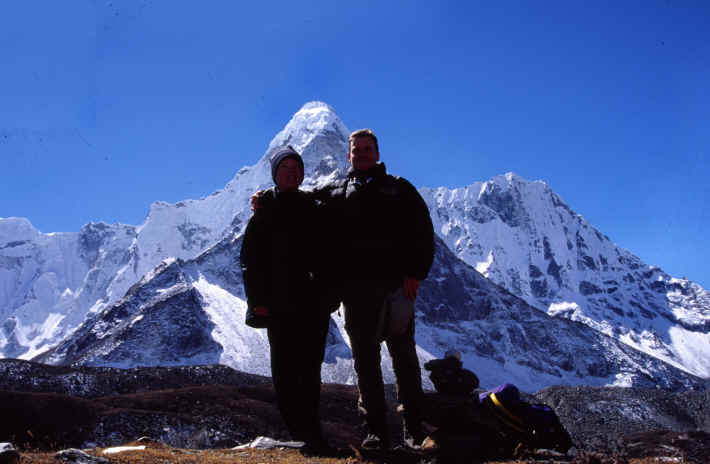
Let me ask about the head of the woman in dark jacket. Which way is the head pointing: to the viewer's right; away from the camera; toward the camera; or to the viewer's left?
toward the camera

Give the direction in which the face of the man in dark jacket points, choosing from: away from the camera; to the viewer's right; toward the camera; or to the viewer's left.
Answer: toward the camera

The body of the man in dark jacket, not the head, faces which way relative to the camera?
toward the camera

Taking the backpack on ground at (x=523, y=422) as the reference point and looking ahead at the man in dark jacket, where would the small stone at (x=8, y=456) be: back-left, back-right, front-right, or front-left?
front-left

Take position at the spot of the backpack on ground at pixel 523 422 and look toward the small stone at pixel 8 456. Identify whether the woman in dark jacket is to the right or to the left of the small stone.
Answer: right

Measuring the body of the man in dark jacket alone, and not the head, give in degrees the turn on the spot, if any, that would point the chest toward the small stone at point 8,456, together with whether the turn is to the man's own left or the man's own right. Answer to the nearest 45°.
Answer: approximately 45° to the man's own right
